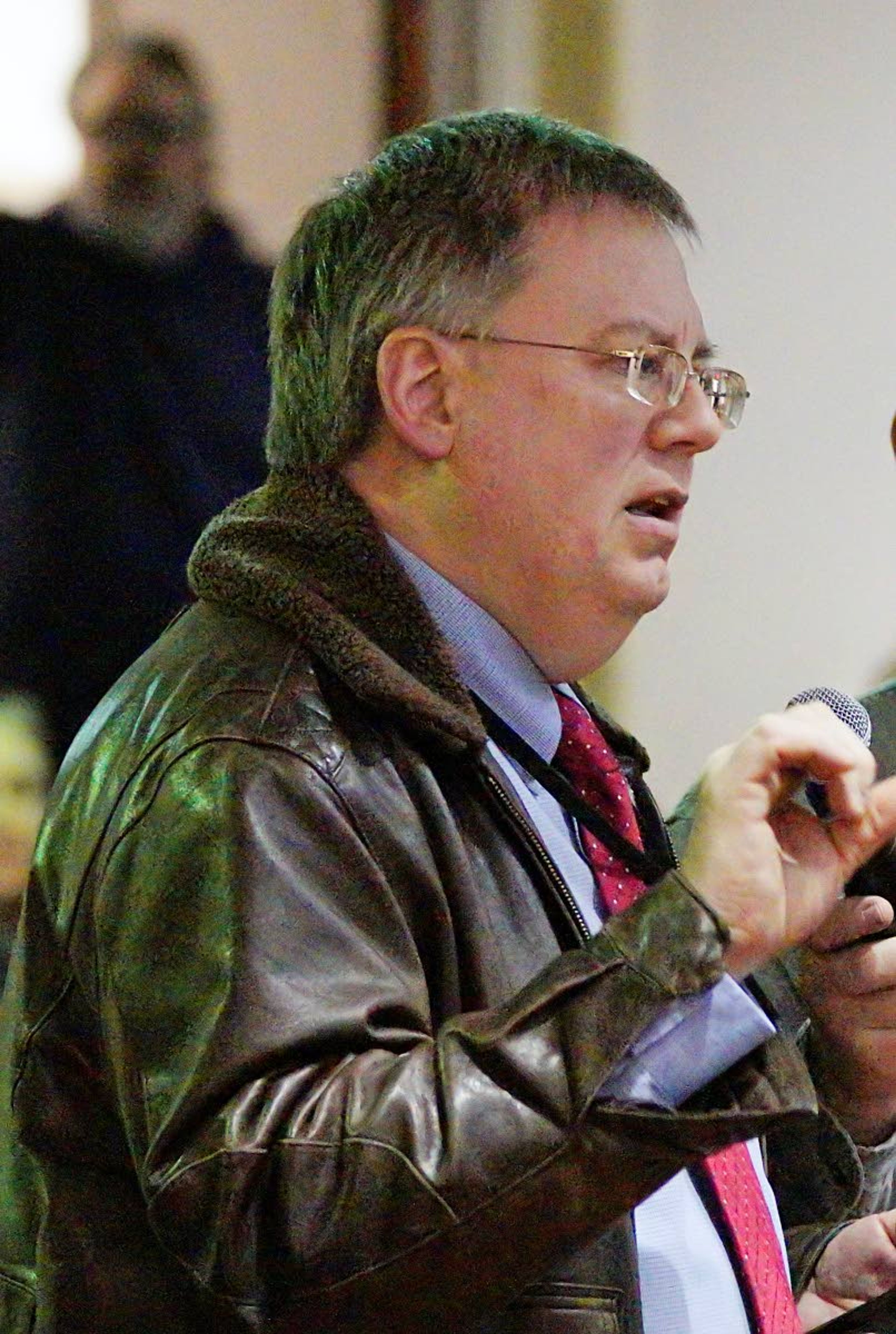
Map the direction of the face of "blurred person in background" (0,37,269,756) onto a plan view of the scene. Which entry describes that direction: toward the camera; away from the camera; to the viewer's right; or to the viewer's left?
toward the camera

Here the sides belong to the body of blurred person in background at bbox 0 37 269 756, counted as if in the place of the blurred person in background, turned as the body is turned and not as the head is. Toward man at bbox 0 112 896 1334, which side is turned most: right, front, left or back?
front

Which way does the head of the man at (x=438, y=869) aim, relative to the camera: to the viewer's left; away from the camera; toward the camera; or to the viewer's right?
to the viewer's right

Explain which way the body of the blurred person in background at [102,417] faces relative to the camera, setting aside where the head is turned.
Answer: toward the camera

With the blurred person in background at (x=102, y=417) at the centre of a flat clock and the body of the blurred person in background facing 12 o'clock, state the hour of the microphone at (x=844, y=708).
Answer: The microphone is roughly at 11 o'clock from the blurred person in background.
